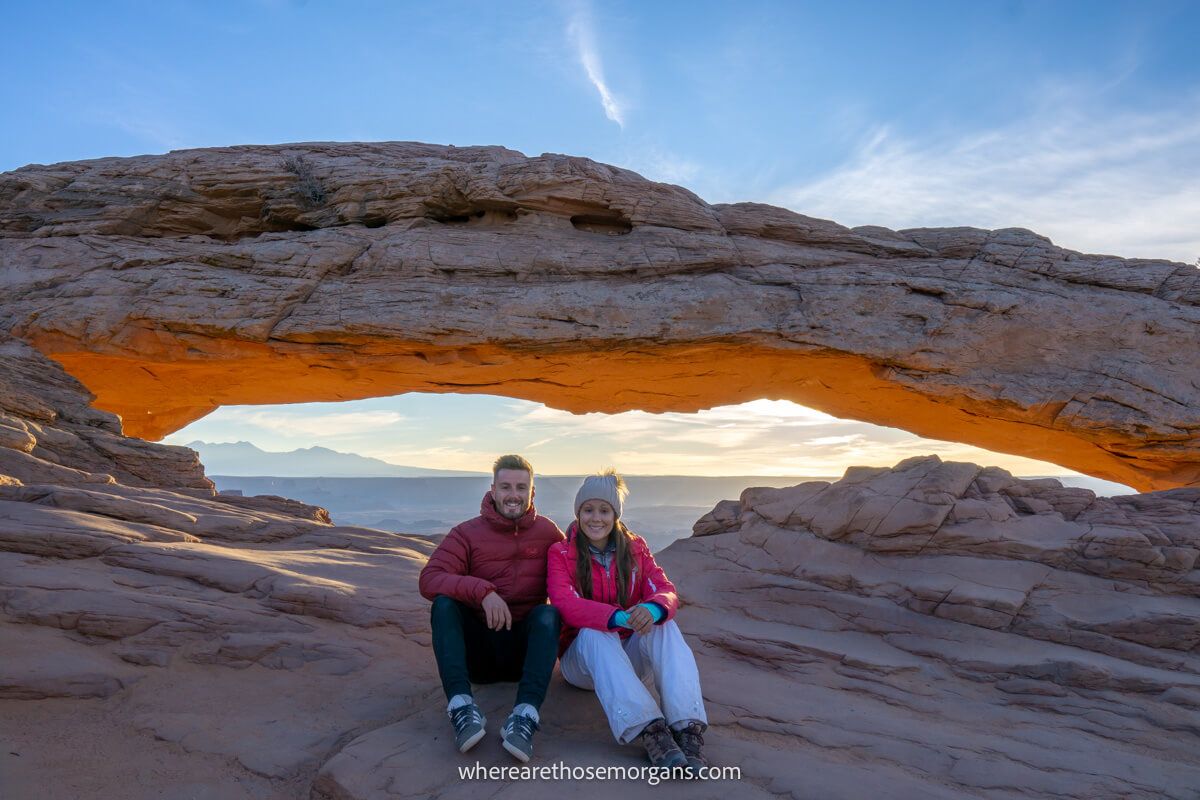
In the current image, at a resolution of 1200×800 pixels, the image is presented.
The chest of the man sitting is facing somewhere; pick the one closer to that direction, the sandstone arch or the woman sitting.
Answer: the woman sitting

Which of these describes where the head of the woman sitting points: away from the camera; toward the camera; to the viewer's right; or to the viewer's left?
toward the camera

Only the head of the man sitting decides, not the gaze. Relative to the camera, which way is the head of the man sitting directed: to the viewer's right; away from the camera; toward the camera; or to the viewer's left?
toward the camera

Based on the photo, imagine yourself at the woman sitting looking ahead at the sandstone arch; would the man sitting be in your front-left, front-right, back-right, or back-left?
front-left

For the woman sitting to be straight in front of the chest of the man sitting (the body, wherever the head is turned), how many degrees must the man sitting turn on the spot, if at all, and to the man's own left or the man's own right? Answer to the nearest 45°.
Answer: approximately 45° to the man's own left

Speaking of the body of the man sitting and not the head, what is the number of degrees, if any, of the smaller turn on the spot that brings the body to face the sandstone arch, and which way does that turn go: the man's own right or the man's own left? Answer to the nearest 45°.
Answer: approximately 180°

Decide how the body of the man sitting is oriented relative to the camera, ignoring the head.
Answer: toward the camera
